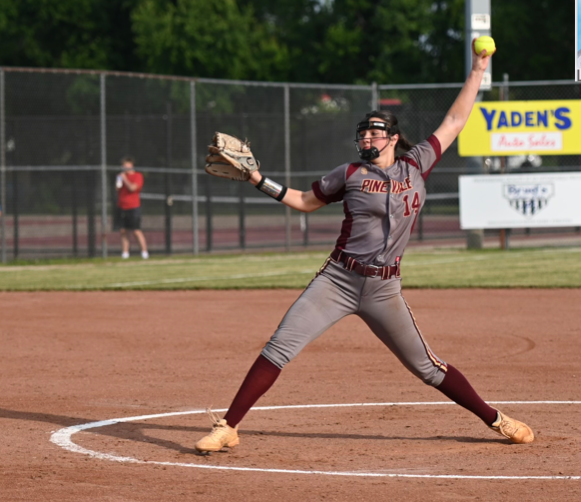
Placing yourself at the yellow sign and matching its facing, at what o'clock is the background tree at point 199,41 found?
The background tree is roughly at 5 o'clock from the yellow sign.

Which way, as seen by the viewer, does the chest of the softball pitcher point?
toward the camera

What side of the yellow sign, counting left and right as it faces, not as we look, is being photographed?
front

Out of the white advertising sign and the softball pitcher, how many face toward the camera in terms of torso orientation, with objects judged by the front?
2

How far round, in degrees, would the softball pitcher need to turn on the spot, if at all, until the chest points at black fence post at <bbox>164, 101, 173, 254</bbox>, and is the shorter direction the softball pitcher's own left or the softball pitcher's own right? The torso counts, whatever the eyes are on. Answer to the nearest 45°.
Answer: approximately 180°

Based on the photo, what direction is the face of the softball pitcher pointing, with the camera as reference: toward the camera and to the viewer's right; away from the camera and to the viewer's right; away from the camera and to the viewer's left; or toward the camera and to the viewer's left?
toward the camera and to the viewer's left

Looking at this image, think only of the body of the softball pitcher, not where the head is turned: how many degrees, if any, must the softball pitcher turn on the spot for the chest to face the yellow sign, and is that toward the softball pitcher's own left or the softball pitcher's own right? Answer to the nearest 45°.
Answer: approximately 180°

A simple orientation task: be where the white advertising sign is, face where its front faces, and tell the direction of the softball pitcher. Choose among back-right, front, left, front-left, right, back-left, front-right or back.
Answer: front

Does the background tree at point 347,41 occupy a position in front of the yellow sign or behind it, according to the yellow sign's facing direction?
behind

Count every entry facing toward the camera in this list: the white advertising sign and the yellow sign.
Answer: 2
